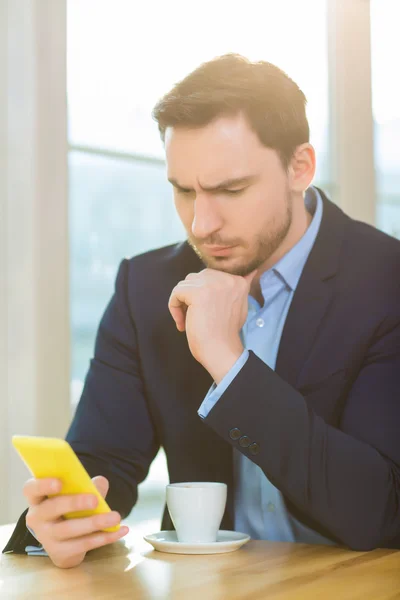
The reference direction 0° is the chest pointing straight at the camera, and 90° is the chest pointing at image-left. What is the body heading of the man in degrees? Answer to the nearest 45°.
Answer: approximately 45°

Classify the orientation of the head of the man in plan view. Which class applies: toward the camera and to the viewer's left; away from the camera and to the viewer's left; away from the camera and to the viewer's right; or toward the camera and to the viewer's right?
toward the camera and to the viewer's left

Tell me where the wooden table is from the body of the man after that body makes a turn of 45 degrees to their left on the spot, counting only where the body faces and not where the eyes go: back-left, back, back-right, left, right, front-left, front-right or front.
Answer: front
